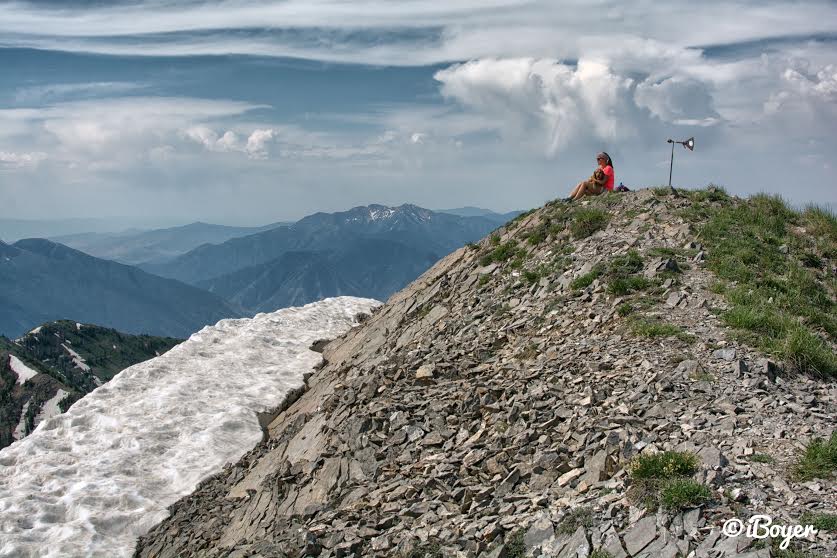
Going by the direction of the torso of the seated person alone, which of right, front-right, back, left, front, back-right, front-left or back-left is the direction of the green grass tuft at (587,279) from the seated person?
left

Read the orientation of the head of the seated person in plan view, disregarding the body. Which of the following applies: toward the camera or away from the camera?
toward the camera

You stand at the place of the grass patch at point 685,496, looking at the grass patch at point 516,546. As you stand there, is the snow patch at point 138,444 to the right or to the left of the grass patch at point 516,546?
right

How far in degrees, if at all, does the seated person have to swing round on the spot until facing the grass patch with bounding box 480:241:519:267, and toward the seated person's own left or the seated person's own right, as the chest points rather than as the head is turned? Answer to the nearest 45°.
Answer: approximately 45° to the seated person's own left

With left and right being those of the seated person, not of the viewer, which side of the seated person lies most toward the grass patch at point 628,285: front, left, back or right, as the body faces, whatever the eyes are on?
left

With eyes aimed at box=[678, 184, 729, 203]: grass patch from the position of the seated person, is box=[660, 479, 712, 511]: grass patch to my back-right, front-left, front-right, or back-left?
front-right

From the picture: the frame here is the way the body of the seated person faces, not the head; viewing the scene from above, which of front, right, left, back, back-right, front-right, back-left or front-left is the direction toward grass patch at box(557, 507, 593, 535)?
left

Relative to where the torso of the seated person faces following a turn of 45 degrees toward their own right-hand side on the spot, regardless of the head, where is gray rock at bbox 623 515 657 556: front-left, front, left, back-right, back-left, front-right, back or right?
back-left

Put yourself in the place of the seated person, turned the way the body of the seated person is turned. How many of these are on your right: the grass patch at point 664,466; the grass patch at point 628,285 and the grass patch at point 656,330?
0

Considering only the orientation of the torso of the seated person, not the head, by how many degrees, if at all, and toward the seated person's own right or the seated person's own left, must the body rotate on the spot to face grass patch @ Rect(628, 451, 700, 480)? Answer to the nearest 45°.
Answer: approximately 90° to the seated person's own left

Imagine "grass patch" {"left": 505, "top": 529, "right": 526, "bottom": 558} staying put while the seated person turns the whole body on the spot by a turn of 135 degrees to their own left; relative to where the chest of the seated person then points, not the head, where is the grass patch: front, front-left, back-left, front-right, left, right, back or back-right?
front-right

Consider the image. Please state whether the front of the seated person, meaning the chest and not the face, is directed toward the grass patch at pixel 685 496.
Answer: no

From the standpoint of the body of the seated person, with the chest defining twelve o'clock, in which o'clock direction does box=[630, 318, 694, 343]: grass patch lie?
The grass patch is roughly at 9 o'clock from the seated person.

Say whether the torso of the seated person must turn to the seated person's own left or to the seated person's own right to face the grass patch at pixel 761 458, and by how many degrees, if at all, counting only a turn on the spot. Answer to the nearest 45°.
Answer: approximately 90° to the seated person's own left

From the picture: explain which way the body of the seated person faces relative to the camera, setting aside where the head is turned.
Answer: to the viewer's left

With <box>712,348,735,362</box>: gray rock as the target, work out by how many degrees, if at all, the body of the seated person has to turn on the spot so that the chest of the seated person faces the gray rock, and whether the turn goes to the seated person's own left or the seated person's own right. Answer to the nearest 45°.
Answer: approximately 90° to the seated person's own left

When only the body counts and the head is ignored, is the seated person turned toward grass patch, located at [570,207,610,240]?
no

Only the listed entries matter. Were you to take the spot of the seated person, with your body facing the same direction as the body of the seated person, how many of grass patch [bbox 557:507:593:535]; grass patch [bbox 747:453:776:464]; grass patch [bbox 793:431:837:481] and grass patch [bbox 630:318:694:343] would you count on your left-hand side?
4

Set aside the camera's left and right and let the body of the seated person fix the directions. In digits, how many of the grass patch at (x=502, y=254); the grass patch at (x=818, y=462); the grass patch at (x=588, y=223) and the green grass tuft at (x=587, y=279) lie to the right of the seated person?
0

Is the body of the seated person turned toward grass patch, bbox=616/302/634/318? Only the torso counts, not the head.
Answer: no
